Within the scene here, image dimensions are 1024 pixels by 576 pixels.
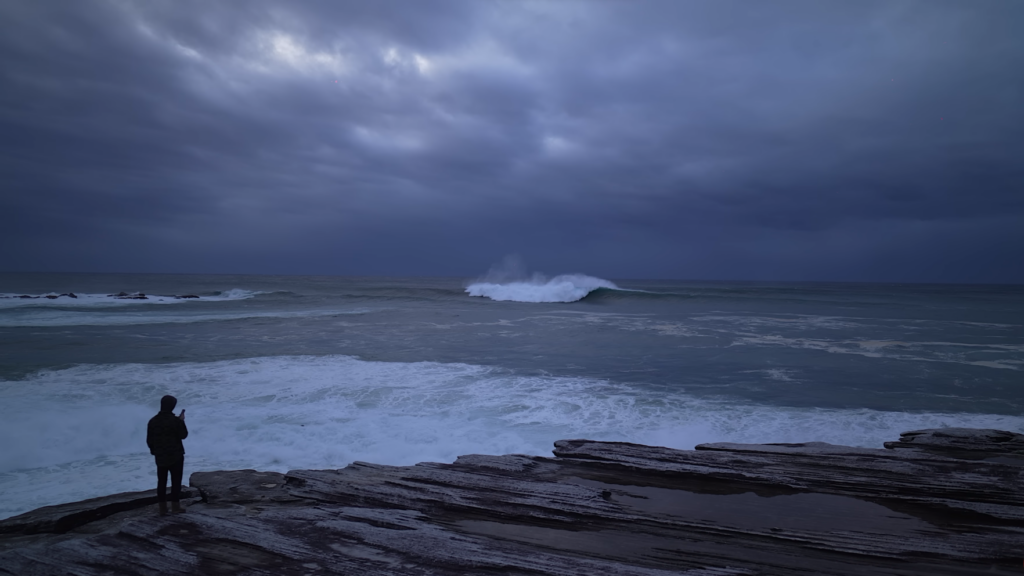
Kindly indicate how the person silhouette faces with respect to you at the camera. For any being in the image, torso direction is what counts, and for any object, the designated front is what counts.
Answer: facing away from the viewer and to the right of the viewer
